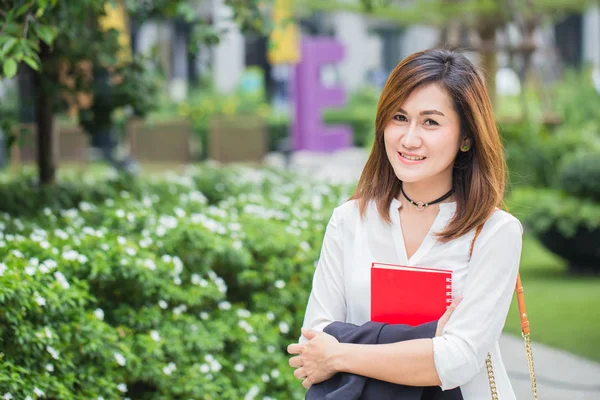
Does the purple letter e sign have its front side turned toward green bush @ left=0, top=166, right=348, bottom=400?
yes

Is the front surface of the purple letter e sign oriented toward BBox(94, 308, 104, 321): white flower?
yes

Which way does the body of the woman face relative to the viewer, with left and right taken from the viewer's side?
facing the viewer and to the left of the viewer

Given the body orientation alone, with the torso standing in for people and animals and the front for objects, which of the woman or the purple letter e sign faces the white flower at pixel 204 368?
the purple letter e sign

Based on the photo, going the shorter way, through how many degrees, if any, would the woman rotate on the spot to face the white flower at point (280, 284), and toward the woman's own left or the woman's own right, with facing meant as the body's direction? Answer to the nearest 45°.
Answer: approximately 135° to the woman's own right

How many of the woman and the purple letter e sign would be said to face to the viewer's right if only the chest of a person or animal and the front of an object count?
0

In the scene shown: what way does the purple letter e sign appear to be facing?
toward the camera

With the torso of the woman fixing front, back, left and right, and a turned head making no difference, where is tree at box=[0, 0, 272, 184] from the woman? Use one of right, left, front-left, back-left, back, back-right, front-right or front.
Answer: right

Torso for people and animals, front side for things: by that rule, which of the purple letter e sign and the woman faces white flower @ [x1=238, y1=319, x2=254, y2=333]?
the purple letter e sign

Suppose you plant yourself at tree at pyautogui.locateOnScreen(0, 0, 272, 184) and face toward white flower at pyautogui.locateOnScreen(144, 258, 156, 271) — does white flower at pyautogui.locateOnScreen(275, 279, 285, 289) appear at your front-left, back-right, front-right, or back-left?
front-left

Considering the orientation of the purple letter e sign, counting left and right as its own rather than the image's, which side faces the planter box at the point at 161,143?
right

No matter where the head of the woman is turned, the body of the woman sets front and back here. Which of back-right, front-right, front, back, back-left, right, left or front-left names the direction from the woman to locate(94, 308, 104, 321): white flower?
right

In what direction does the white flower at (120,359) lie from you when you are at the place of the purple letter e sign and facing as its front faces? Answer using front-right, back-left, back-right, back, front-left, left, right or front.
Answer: front

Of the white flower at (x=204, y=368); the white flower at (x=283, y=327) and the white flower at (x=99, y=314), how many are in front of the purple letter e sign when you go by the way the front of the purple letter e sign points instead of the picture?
3

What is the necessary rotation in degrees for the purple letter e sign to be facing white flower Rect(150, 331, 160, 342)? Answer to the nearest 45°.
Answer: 0° — it already faces it

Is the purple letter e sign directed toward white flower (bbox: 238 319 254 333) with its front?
yes
